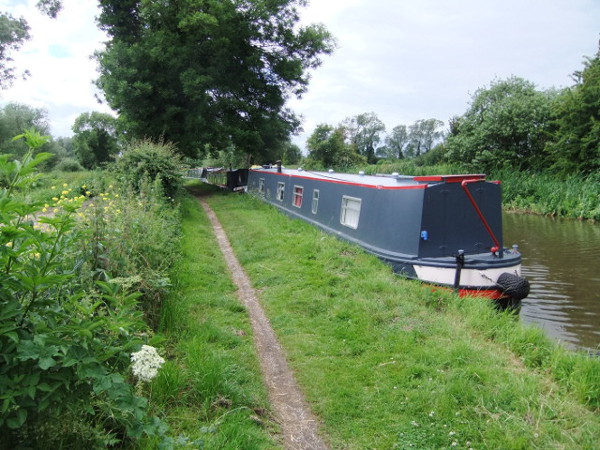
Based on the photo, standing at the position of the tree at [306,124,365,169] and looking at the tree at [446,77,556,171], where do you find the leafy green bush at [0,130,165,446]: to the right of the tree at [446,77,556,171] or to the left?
right

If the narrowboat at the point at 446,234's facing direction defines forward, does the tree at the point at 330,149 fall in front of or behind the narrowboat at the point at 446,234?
in front

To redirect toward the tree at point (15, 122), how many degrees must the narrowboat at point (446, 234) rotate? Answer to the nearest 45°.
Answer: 0° — it already faces it

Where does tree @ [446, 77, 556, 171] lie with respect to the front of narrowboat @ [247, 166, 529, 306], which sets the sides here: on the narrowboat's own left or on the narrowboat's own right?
on the narrowboat's own right

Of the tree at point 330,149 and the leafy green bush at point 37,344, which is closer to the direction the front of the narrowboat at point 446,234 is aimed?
the tree

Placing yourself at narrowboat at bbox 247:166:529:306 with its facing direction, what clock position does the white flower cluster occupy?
The white flower cluster is roughly at 8 o'clock from the narrowboat.

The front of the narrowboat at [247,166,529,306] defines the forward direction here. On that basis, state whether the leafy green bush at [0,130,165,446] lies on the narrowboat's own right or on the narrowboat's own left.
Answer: on the narrowboat's own left

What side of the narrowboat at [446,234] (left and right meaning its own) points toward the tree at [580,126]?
right

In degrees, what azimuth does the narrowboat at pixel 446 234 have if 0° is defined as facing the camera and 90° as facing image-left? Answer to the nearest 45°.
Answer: approximately 135°

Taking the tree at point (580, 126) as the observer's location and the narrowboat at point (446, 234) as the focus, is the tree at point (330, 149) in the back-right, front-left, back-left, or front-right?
back-right

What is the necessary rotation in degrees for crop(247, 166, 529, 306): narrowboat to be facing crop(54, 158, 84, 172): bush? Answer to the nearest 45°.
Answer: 0° — it already faces it

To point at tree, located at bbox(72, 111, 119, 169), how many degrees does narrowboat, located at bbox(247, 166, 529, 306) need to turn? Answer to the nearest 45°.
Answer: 0° — it already faces it
